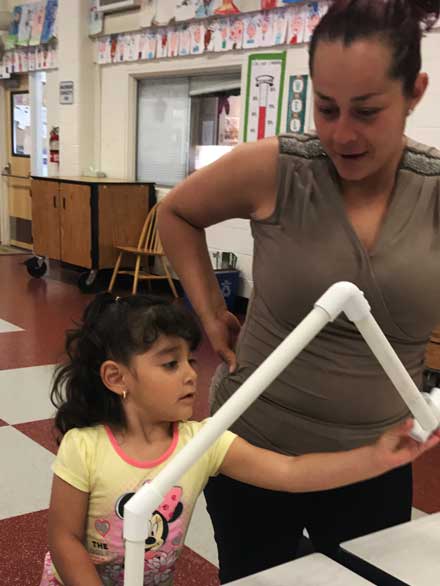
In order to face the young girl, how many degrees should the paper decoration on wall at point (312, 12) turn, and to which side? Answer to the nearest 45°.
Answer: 0° — it already faces them

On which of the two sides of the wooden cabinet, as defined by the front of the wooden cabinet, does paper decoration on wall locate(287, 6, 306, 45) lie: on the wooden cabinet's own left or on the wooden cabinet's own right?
on the wooden cabinet's own left

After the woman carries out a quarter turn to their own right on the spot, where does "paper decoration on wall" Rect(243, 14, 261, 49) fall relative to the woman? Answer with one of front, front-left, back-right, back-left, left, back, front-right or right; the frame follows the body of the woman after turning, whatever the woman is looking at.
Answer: right

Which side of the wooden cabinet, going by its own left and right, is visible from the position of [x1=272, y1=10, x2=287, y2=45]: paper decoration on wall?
left

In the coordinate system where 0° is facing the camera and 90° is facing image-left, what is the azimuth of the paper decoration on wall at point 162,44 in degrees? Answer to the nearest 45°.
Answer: approximately 0°

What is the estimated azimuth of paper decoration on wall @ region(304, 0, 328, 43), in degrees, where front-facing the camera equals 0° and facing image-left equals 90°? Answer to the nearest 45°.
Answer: approximately 0°

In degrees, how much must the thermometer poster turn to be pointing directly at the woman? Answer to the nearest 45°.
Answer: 0° — it already faces them
